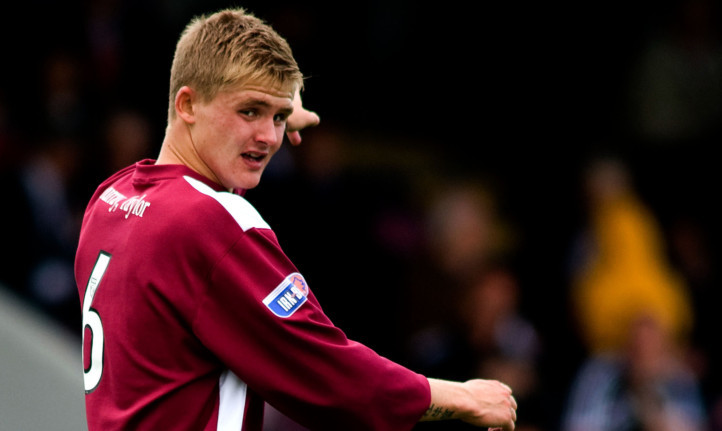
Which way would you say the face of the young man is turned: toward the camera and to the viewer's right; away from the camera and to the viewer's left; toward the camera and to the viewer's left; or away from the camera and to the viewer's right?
toward the camera and to the viewer's right

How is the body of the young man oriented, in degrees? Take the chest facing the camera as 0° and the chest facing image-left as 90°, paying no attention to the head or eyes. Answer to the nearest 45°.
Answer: approximately 225°

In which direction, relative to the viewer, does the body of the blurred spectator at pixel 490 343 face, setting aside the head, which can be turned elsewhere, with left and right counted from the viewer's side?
facing the viewer

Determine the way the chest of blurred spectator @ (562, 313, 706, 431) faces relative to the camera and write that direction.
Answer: toward the camera

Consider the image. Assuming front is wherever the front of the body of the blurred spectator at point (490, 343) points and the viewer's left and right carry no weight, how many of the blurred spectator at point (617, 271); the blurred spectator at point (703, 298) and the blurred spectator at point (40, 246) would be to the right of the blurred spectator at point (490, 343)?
1

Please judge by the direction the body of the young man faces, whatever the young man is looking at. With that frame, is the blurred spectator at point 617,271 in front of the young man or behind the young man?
in front

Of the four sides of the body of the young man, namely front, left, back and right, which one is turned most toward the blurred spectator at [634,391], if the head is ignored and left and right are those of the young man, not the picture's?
front

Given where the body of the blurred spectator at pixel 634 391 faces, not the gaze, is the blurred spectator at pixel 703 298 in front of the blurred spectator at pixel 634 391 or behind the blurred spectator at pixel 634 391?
behind

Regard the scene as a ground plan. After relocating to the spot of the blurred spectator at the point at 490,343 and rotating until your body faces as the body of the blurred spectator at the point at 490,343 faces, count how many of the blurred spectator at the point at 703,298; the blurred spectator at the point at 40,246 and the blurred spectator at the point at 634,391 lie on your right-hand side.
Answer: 1

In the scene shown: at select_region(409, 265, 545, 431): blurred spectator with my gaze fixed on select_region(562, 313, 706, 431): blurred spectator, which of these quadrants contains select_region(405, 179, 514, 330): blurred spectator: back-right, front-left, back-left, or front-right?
back-left

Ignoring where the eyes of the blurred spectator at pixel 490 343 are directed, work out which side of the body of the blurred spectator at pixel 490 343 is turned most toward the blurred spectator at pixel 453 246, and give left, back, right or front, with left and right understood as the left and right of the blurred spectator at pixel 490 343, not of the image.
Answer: back

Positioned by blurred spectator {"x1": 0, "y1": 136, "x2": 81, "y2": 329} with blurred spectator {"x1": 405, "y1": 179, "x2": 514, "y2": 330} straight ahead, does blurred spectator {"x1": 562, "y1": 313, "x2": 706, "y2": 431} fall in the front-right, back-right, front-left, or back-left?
front-right

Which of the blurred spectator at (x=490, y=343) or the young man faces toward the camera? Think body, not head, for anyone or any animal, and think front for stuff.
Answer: the blurred spectator

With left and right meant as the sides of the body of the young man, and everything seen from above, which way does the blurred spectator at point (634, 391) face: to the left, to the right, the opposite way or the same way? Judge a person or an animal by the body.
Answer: the opposite way

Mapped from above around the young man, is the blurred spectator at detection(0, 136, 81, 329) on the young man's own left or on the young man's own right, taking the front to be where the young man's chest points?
on the young man's own left

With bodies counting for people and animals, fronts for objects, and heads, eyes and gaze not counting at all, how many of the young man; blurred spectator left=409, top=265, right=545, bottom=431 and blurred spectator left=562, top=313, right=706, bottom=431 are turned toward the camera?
2

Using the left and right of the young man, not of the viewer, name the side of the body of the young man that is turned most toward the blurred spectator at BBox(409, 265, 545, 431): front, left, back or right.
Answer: front
